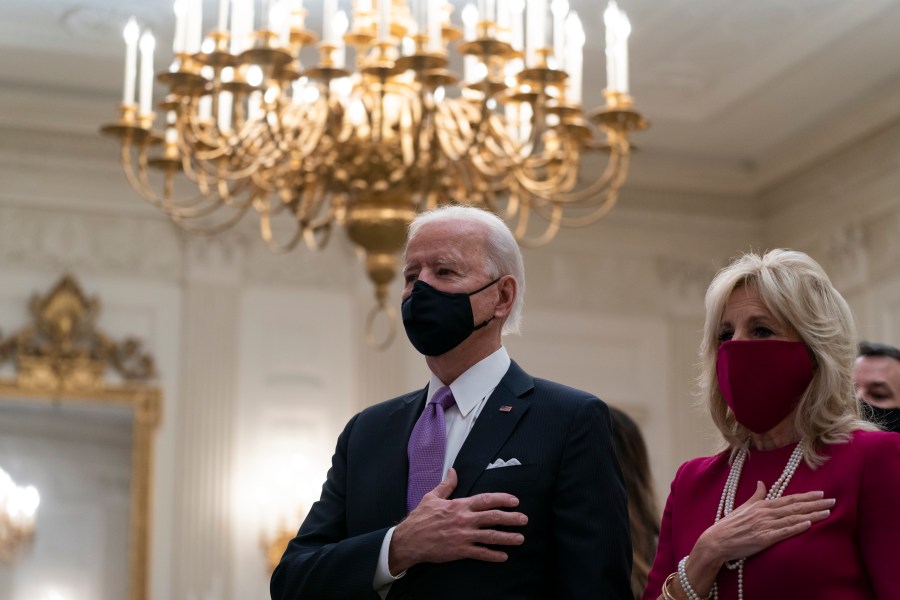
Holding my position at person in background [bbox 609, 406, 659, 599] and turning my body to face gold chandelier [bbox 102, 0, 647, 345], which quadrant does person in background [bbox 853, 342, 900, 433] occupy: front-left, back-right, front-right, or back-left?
back-right

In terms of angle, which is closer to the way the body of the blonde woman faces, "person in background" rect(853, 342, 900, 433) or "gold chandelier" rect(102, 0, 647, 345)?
the gold chandelier

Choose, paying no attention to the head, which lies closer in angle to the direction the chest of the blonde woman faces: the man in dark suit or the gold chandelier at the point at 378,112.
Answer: the man in dark suit

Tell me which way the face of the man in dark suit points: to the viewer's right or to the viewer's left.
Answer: to the viewer's left

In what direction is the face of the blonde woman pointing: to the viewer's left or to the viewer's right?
to the viewer's left

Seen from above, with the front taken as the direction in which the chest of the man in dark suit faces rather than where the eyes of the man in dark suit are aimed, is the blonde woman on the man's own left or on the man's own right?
on the man's own left

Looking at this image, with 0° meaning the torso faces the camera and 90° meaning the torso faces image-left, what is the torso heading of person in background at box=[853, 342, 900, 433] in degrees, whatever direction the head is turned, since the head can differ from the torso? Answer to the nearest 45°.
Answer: approximately 45°

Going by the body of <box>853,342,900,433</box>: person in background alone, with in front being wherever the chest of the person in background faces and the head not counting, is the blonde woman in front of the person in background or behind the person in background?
in front

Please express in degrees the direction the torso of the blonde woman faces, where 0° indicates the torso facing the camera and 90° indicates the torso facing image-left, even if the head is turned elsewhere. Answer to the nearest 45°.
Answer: approximately 45°
